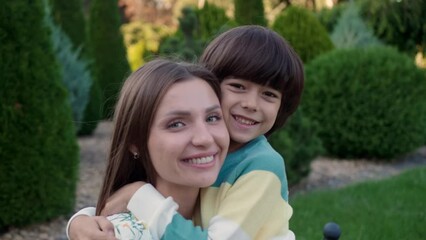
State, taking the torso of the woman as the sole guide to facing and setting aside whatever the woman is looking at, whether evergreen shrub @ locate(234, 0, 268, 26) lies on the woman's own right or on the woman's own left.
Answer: on the woman's own left

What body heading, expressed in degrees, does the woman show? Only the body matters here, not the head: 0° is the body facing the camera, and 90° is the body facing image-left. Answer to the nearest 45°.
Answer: approximately 315°

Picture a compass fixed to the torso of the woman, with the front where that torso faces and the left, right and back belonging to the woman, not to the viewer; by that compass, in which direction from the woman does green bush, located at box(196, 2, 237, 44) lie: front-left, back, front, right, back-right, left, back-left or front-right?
back-left

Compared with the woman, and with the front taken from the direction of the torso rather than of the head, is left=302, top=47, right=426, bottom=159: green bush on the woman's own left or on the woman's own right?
on the woman's own left

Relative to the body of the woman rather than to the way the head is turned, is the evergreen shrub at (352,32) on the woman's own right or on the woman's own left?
on the woman's own left

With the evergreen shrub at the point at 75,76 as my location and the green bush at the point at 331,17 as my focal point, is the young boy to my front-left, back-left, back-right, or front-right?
back-right

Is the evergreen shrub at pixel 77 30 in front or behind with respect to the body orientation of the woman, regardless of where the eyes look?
behind

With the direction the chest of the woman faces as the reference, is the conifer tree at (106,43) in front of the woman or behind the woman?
behind

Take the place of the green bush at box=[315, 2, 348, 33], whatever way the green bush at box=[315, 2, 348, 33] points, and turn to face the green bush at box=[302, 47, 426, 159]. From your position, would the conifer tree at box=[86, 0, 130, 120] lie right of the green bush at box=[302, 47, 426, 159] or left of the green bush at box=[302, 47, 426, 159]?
right

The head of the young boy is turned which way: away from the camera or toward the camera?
toward the camera
